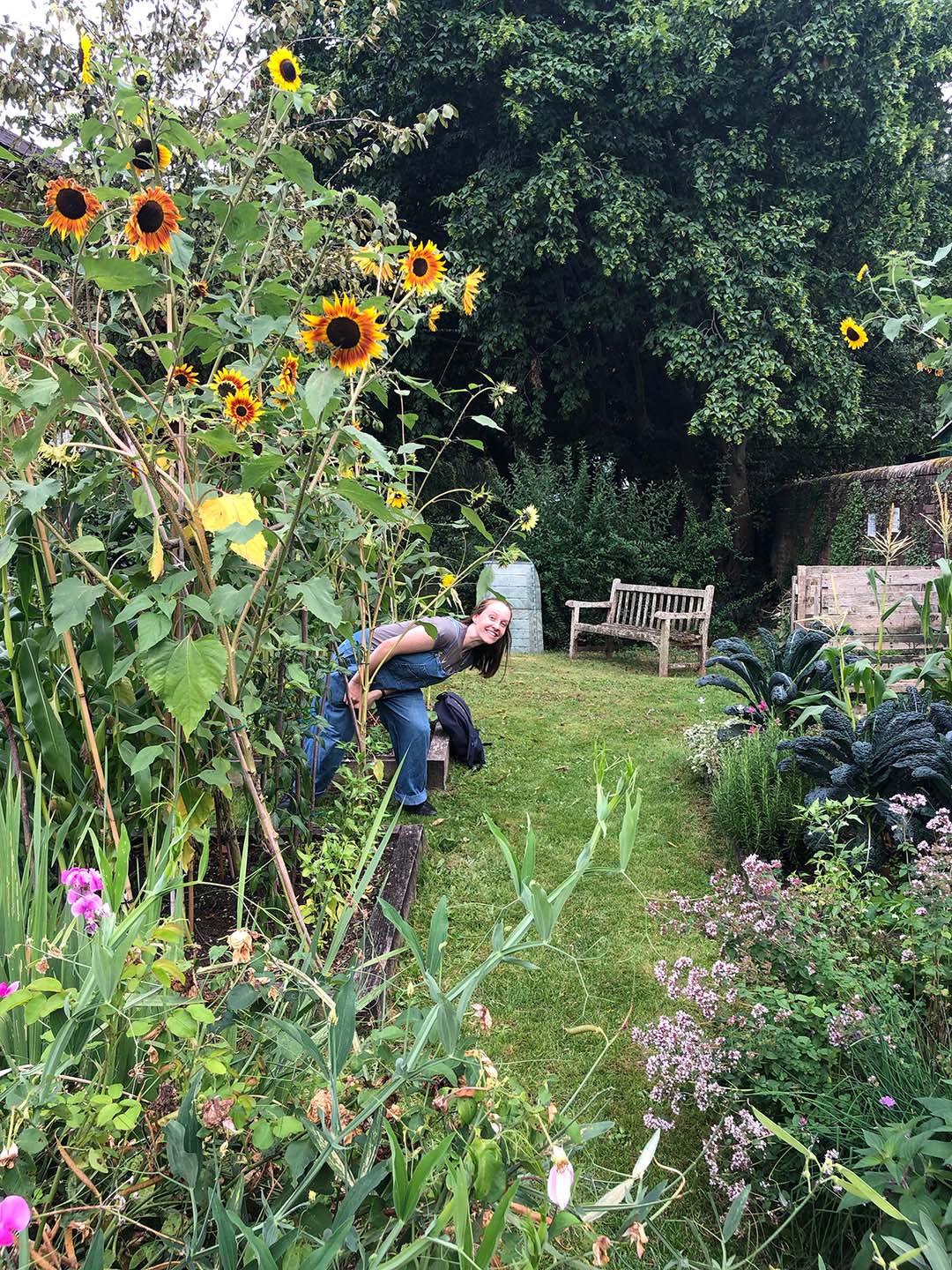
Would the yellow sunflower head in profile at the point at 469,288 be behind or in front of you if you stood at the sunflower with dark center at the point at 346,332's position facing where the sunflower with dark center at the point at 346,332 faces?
behind

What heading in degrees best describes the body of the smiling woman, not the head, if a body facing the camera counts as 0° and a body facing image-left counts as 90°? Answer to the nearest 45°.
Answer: approximately 315°

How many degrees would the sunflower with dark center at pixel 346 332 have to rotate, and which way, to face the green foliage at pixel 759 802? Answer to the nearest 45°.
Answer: approximately 135° to its left
